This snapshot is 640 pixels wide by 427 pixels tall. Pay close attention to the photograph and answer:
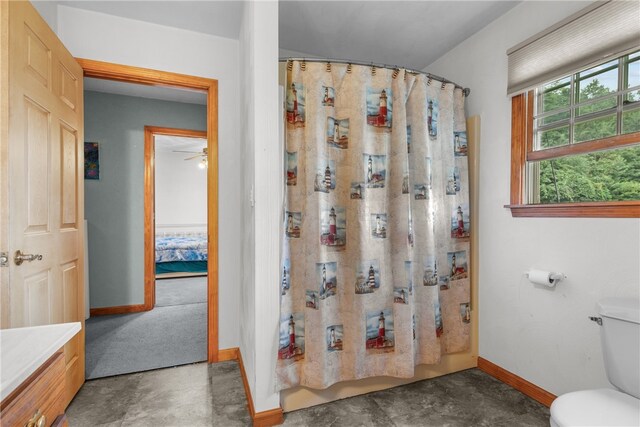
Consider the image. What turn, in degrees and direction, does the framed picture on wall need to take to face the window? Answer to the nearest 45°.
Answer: approximately 45° to its left

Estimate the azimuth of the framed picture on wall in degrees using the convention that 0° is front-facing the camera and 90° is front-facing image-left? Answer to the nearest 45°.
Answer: approximately 0°

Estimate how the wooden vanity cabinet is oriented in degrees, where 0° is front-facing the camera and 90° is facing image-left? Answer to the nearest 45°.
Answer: approximately 315°

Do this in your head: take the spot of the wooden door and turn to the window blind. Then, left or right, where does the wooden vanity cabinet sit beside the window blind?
right

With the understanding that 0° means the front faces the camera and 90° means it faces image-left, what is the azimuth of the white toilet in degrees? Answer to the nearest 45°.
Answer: approximately 45°

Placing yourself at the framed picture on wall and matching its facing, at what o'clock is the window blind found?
The window blind is roughly at 11 o'clock from the framed picture on wall.

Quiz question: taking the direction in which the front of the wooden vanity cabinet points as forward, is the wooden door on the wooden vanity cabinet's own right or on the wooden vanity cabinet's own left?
on the wooden vanity cabinet's own left

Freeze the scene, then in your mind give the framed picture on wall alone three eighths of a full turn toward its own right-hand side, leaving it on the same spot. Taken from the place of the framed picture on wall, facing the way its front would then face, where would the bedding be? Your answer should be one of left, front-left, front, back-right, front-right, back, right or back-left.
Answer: right

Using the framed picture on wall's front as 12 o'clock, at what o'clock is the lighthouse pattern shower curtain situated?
The lighthouse pattern shower curtain is roughly at 11 o'clock from the framed picture on wall.
